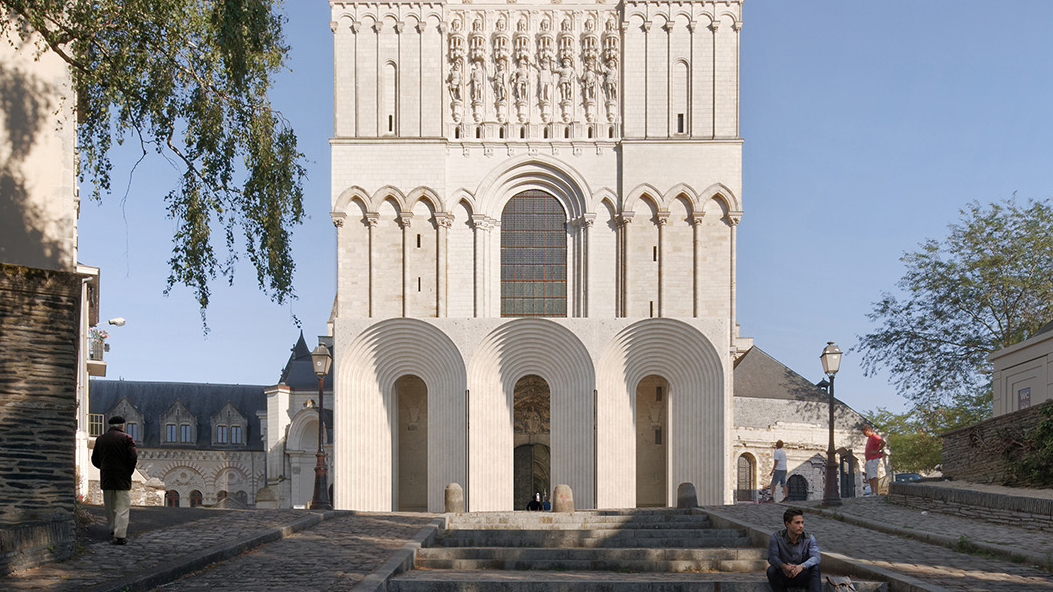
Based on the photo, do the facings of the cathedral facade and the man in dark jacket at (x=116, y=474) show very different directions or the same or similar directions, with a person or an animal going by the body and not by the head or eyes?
very different directions

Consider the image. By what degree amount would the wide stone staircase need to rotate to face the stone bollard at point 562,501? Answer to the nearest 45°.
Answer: approximately 180°

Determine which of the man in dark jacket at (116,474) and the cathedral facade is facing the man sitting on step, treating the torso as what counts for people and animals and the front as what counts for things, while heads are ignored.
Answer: the cathedral facade

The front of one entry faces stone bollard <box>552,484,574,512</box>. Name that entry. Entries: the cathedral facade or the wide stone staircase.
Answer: the cathedral facade

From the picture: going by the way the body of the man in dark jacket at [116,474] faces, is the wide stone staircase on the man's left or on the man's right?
on the man's right

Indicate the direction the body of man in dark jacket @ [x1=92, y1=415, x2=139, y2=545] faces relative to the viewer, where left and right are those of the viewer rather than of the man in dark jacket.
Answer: facing away from the viewer

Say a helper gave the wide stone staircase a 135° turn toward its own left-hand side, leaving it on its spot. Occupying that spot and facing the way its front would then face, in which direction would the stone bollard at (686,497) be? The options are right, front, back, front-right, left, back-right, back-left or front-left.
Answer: front-left

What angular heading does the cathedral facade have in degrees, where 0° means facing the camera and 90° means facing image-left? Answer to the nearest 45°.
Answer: approximately 0°

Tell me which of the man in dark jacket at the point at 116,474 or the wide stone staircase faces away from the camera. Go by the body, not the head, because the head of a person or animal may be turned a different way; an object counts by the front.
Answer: the man in dark jacket
